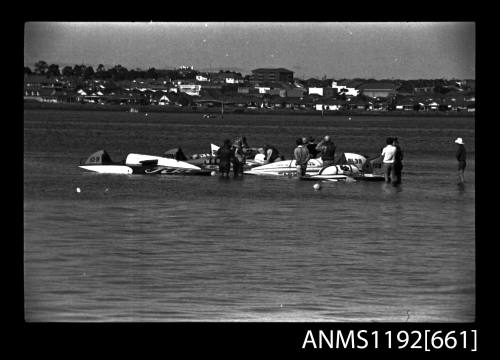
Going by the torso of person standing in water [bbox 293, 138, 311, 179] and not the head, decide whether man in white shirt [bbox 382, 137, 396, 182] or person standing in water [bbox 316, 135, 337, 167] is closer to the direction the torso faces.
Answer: the person standing in water

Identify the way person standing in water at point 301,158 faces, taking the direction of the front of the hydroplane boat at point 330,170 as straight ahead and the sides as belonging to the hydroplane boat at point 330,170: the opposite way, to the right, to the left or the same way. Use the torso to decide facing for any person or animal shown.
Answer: to the right

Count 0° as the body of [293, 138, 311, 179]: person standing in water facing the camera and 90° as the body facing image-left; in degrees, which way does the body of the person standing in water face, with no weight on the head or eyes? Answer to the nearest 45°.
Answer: approximately 180°

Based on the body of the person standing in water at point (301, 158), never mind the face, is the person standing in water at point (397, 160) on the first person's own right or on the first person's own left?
on the first person's own right

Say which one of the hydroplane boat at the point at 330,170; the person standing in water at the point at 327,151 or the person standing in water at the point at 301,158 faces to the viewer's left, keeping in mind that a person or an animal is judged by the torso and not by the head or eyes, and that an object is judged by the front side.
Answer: the hydroplane boat
